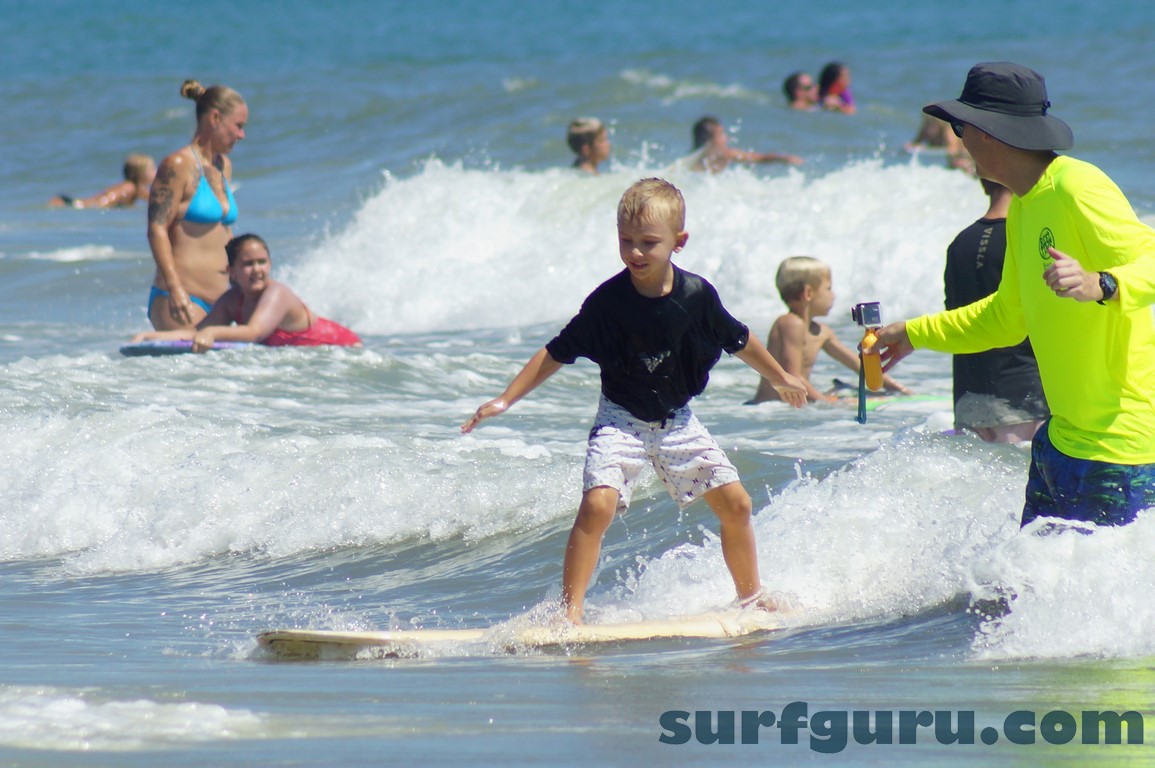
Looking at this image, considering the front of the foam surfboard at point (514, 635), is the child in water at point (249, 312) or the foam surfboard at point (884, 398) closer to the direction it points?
the child in water

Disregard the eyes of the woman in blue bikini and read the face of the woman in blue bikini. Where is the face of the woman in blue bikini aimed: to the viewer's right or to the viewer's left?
to the viewer's right

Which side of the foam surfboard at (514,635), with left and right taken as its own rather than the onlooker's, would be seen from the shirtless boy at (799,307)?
right

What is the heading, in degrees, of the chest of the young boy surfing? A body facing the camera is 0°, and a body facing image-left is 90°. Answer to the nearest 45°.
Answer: approximately 0°

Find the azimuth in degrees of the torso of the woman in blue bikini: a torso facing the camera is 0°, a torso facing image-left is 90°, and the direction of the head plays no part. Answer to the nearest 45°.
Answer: approximately 315°

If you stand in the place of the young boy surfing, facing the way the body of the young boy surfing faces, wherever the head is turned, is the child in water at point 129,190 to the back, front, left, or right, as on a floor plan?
back

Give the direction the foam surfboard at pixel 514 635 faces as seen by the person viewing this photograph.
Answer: facing to the left of the viewer

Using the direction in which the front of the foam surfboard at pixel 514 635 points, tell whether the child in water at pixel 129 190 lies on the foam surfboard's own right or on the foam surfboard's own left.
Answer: on the foam surfboard's own right

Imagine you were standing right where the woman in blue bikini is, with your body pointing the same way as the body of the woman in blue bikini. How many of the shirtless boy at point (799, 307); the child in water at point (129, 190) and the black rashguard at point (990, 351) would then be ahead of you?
2

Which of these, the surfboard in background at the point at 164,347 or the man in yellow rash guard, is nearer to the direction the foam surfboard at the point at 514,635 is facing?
the surfboard in background

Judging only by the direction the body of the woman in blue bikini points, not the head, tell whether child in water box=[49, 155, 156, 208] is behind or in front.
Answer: behind

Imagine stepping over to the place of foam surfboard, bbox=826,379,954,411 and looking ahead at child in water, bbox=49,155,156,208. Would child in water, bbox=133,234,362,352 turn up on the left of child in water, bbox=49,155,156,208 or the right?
left

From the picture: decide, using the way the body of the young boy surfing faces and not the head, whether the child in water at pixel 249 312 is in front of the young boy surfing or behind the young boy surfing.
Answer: behind
